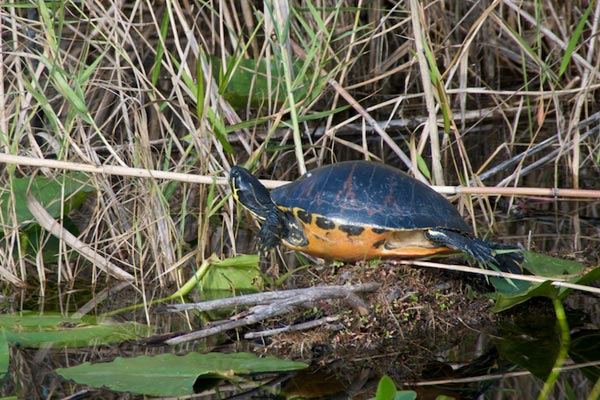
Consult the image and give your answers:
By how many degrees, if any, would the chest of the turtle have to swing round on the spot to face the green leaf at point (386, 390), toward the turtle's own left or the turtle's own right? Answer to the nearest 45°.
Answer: approximately 90° to the turtle's own left

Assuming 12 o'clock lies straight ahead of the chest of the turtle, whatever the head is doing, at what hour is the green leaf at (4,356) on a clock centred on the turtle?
The green leaf is roughly at 11 o'clock from the turtle.

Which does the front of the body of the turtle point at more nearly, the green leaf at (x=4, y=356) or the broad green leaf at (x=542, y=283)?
the green leaf

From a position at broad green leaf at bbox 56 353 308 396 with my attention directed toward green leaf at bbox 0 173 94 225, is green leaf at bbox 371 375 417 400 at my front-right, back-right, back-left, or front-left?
back-right

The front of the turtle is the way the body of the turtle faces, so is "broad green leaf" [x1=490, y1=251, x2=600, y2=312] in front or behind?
behind

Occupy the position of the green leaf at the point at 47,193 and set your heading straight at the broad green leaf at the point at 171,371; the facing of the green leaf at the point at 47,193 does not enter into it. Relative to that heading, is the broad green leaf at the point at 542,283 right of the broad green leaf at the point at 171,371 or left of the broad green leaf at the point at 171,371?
left

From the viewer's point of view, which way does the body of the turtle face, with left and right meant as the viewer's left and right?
facing to the left of the viewer

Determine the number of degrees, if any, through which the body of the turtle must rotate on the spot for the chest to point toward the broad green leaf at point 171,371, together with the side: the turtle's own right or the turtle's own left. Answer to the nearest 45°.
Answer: approximately 45° to the turtle's own left
